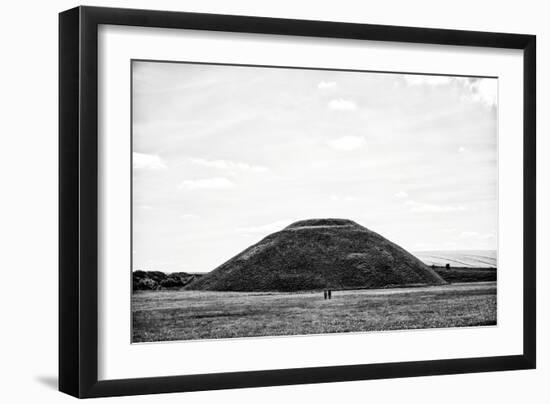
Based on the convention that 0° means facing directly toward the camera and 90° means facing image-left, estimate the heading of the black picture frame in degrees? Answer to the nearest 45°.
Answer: approximately 315°
